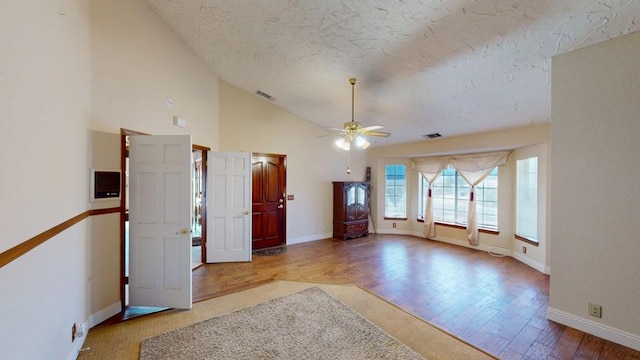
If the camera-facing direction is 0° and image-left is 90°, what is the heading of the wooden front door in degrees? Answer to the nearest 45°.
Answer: approximately 315°

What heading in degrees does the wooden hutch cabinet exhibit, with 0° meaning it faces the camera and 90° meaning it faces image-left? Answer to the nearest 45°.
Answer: approximately 315°

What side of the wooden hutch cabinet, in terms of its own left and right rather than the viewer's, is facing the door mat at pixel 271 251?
right

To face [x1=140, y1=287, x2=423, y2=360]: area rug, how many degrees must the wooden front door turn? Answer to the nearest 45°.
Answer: approximately 45° to its right

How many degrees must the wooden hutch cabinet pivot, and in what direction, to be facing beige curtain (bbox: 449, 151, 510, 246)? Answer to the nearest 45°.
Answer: approximately 45° to its left

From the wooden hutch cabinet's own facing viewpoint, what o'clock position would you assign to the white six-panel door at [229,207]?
The white six-panel door is roughly at 3 o'clock from the wooden hutch cabinet.

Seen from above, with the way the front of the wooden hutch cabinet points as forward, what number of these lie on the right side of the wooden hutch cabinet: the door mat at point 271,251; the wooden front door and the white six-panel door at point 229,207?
3

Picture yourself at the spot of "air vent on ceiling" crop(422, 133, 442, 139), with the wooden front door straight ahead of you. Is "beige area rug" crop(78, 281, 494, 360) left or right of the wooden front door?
left
